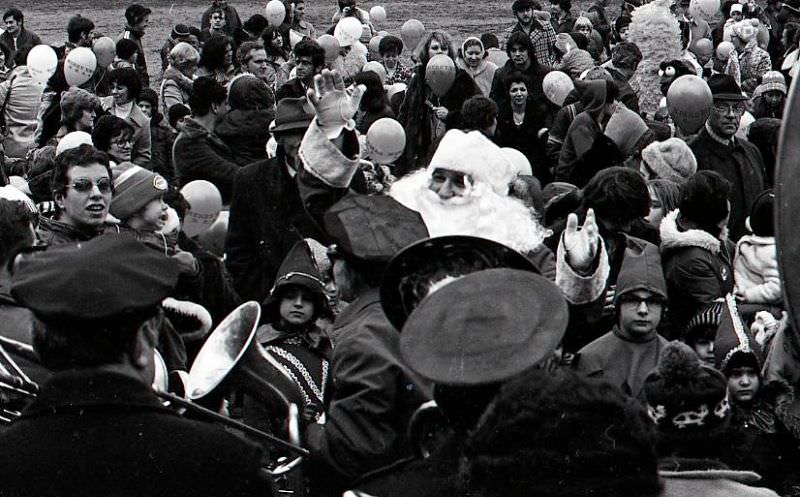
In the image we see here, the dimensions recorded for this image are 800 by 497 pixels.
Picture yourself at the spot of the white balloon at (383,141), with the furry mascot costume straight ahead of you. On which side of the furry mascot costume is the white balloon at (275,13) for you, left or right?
left

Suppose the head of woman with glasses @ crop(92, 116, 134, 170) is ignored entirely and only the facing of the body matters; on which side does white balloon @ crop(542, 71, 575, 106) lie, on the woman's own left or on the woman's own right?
on the woman's own left

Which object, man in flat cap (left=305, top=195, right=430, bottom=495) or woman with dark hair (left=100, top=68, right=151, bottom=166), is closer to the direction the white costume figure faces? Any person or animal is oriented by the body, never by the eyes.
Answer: the man in flat cap
